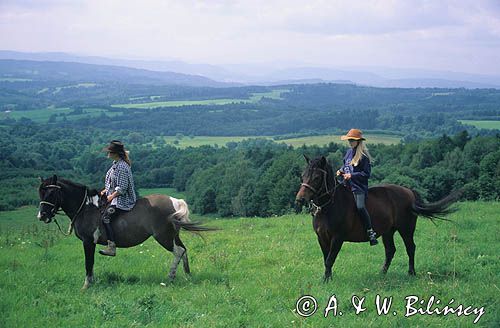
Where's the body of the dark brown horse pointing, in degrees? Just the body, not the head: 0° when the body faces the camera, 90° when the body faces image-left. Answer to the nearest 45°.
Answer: approximately 45°

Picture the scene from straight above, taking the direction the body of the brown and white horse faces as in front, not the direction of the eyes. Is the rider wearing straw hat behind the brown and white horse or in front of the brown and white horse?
behind

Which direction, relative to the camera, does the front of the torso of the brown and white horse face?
to the viewer's left
